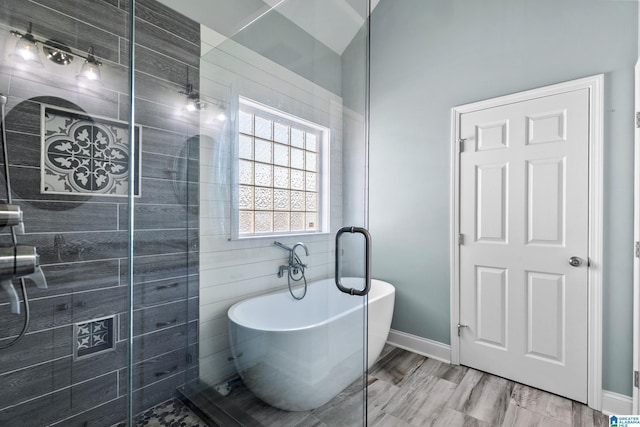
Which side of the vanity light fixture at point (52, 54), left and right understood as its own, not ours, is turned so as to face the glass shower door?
front

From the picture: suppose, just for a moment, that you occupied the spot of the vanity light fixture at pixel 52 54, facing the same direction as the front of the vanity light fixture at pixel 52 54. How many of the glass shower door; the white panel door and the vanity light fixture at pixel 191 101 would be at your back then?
0

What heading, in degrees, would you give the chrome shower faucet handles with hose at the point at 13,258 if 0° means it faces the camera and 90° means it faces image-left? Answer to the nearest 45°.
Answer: approximately 270°

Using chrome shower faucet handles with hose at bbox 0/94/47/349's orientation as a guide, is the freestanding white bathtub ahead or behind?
ahead

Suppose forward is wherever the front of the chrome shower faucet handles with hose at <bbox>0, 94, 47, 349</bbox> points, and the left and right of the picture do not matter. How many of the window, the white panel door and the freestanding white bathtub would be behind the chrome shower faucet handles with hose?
0

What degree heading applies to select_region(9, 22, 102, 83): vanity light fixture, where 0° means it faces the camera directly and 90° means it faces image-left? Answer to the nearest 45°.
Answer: approximately 315°

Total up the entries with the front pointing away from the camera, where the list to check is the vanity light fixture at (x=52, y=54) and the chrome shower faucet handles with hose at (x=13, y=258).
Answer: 0
